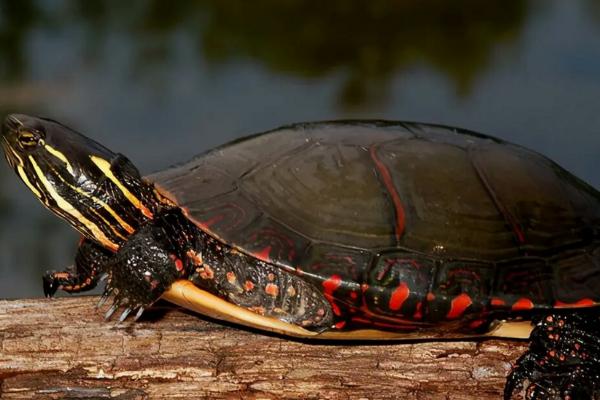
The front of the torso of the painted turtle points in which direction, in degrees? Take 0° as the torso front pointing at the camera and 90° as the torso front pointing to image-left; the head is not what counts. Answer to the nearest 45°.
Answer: approximately 90°
